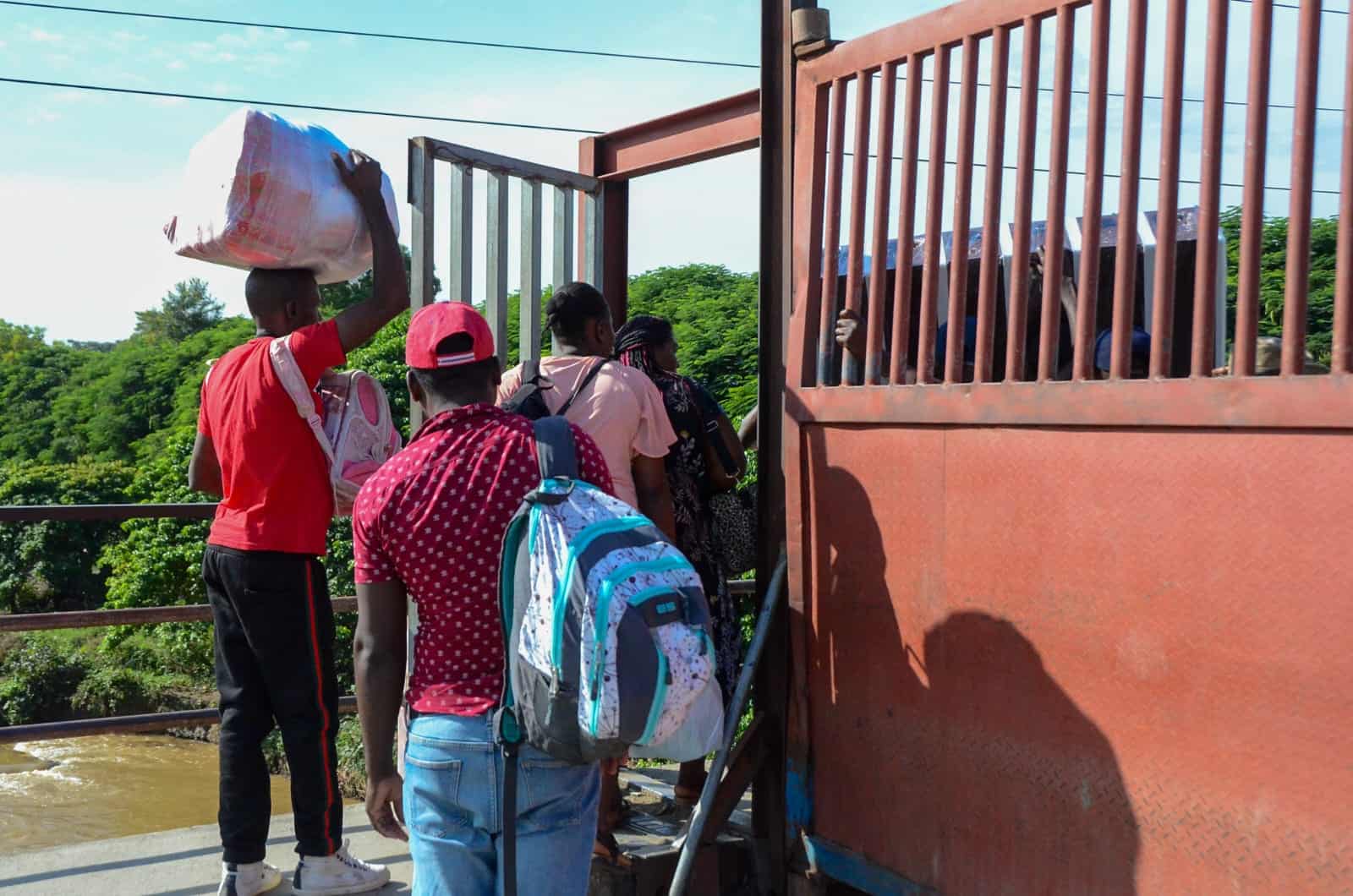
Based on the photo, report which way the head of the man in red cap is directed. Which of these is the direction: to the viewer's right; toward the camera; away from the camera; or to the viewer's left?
away from the camera

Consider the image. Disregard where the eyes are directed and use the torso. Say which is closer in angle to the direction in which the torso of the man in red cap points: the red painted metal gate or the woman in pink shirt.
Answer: the woman in pink shirt

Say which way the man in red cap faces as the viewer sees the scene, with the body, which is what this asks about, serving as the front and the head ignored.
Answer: away from the camera

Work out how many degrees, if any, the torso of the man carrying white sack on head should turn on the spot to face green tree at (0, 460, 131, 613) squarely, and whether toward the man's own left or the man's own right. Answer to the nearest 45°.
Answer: approximately 45° to the man's own left

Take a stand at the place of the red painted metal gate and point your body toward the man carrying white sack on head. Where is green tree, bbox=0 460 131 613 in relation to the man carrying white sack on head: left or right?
right

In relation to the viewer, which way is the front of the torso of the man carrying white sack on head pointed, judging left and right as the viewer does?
facing away from the viewer and to the right of the viewer

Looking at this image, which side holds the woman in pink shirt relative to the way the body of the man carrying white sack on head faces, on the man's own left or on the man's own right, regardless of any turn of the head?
on the man's own right

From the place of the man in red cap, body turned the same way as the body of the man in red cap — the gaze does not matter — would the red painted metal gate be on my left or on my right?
on my right
